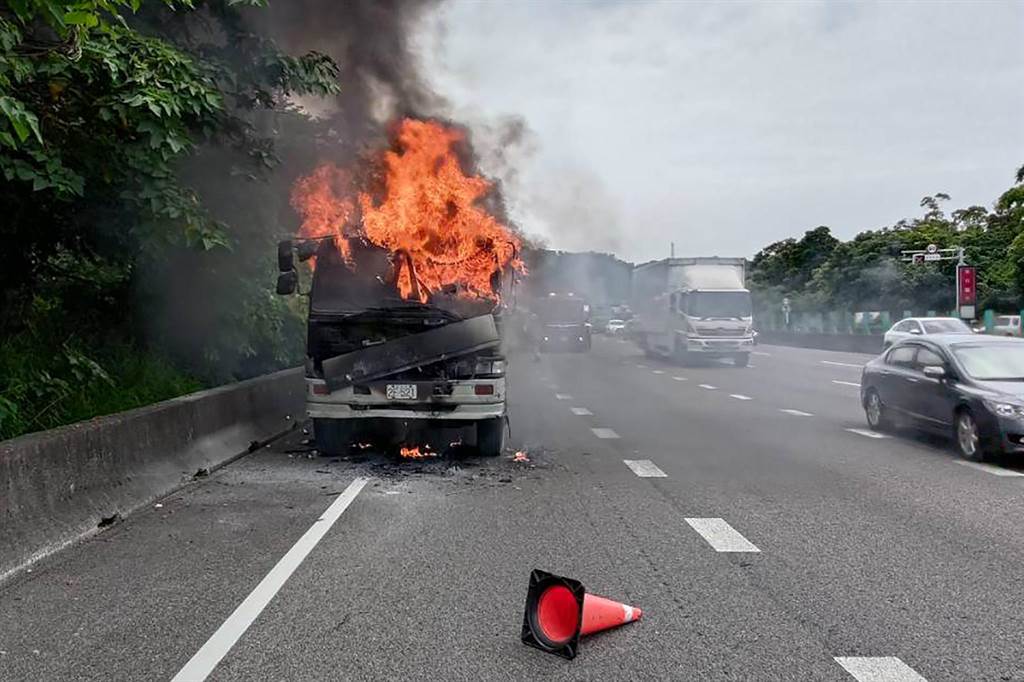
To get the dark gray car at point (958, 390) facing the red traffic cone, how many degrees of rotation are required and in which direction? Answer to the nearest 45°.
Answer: approximately 45° to its right

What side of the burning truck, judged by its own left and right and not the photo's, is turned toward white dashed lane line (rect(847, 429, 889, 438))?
left

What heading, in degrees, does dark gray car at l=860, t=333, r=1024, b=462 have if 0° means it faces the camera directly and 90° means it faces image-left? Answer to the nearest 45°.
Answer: approximately 315°

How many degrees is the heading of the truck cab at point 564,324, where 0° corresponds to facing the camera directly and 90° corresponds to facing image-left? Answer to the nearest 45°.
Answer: approximately 0°

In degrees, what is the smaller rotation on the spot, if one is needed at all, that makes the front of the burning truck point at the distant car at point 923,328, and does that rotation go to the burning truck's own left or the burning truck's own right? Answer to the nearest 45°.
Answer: approximately 135° to the burning truck's own left

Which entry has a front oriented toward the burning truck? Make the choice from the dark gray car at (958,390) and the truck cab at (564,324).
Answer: the truck cab

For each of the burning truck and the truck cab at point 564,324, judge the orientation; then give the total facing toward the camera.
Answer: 2
